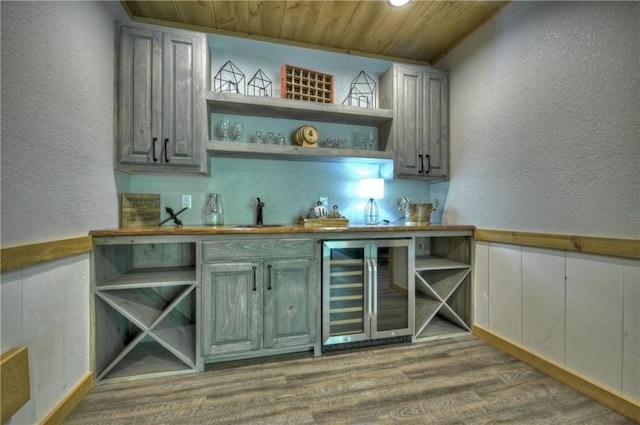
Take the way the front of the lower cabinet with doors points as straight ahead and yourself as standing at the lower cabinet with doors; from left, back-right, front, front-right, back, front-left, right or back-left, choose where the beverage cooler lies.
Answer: left

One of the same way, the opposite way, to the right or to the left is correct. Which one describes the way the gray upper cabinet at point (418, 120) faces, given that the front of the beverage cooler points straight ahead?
the same way

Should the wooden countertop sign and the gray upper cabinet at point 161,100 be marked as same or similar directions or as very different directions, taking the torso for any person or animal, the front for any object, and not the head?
same or similar directions

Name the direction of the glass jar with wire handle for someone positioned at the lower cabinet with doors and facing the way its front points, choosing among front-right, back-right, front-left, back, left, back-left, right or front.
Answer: back-right

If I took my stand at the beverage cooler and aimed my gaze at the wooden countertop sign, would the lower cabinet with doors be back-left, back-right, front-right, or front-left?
front-left

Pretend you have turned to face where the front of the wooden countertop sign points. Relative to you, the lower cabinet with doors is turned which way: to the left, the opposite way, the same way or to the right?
the same way

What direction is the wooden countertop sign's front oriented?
toward the camera

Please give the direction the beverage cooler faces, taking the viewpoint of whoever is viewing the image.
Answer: facing the viewer and to the right of the viewer

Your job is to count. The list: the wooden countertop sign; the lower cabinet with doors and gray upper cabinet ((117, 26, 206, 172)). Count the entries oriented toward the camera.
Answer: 3

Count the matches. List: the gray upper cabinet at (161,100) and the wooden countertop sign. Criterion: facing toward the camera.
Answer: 2

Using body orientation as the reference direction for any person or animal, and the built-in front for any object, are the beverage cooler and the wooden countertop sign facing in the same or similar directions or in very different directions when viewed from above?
same or similar directions

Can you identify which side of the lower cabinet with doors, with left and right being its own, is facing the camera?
front

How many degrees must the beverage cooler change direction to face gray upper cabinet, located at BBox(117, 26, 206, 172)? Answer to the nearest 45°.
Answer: approximately 135° to its right

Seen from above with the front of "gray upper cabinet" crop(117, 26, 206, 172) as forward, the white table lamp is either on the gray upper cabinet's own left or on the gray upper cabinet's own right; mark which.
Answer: on the gray upper cabinet's own left

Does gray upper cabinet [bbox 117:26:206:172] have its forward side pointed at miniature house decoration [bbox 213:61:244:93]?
no
